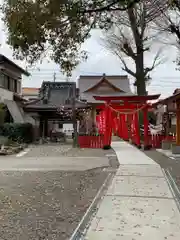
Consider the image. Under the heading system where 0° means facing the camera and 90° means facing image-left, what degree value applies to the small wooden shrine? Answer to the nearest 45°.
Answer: approximately 0°

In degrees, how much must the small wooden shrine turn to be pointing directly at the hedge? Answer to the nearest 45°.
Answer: approximately 45° to its right

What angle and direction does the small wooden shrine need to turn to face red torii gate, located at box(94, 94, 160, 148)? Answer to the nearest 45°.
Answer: approximately 45° to its left
